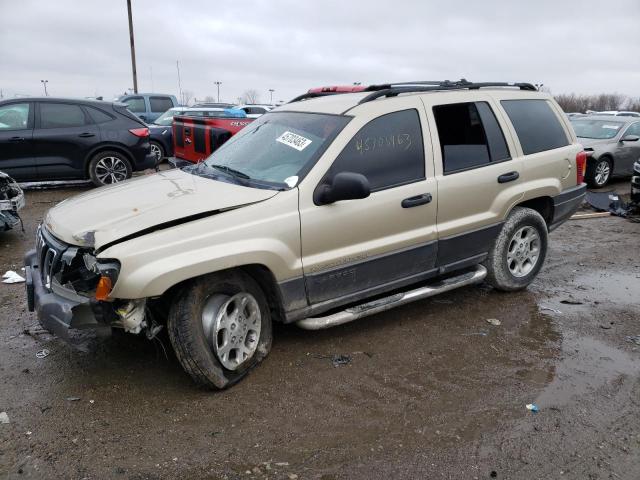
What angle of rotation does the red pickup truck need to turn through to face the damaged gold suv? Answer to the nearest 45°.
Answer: approximately 135° to its right

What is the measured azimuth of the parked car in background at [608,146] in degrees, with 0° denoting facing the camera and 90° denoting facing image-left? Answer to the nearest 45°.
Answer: approximately 45°

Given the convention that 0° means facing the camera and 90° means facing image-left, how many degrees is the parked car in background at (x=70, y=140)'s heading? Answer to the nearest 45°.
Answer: approximately 90°

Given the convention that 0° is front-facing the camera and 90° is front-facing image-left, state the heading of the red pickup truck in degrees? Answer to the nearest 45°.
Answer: approximately 225°

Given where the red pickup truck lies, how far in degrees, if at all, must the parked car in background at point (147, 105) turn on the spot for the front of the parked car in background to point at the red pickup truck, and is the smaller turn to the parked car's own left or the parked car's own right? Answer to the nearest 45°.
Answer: approximately 90° to the parked car's own left

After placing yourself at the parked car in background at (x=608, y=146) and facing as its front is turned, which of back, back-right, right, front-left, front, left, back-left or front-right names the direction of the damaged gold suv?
front-left

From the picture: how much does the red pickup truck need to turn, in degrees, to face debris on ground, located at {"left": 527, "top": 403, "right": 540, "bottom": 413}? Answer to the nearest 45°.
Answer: approximately 135° to its right

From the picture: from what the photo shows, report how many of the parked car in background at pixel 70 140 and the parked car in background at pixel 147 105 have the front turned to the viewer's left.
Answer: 2

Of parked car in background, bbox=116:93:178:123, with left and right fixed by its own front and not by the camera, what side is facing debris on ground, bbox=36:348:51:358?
left

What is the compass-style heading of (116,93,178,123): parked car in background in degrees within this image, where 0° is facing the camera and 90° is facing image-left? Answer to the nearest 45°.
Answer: approximately 90°

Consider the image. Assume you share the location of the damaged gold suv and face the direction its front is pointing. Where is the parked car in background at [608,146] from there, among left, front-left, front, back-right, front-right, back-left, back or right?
back
